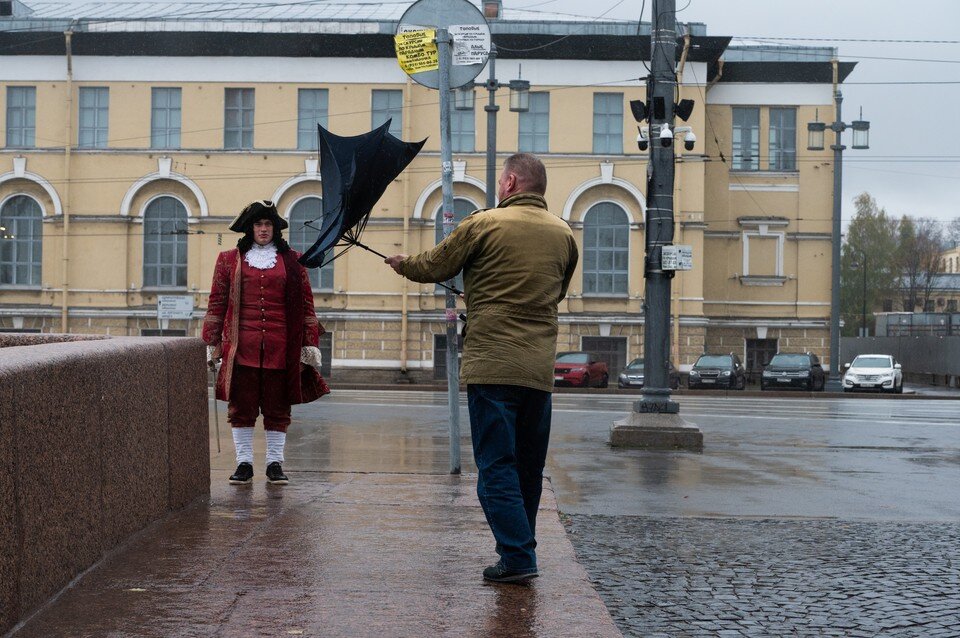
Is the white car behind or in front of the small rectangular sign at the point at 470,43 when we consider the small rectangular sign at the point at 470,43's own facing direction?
behind

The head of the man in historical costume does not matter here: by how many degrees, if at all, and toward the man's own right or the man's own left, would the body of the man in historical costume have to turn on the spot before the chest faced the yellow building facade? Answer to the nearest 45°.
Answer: approximately 180°

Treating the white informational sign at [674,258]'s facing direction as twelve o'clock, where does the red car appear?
The red car is roughly at 6 o'clock from the white informational sign.

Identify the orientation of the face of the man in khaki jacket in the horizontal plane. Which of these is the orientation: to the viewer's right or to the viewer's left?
to the viewer's left

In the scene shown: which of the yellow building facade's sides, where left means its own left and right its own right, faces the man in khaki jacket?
front

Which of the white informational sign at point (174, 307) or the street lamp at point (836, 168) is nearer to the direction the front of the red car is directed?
the white informational sign

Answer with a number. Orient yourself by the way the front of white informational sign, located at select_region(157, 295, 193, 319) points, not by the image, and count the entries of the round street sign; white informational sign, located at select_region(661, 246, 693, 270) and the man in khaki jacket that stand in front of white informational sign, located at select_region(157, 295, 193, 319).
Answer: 3
